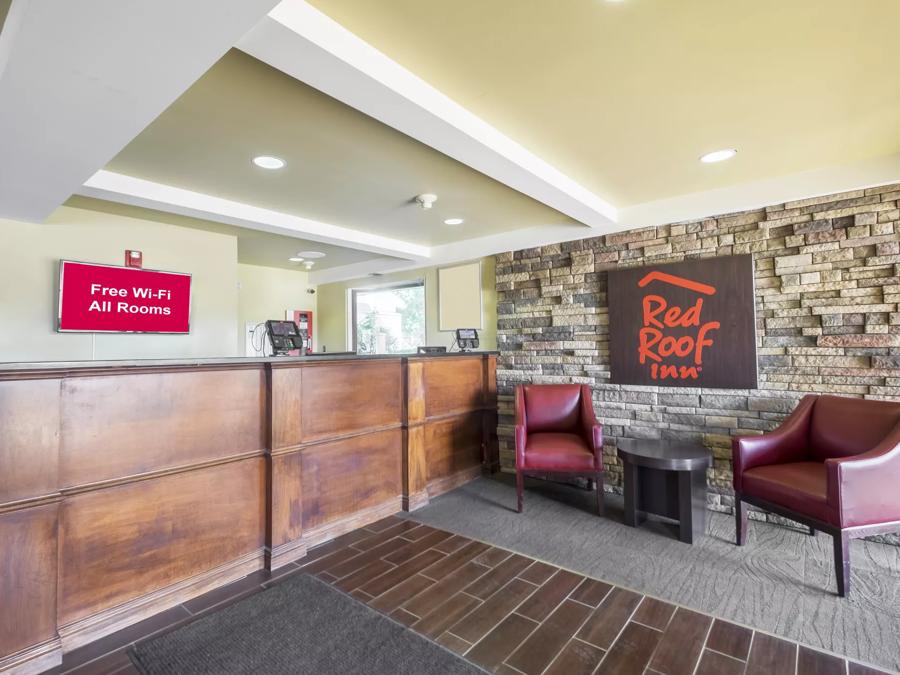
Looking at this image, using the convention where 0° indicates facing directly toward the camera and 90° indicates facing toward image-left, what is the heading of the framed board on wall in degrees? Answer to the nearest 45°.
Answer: approximately 45°

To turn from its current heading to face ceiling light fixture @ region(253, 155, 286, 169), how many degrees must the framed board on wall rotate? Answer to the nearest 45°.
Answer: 0° — it already faces it

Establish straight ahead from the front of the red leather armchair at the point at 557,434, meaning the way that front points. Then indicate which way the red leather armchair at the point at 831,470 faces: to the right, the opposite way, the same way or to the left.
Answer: to the right

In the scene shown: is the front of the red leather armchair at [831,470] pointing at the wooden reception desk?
yes

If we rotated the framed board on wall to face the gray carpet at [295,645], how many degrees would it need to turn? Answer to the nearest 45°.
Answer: approximately 45° to its left

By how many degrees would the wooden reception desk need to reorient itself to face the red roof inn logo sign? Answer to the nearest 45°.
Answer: approximately 45° to its left

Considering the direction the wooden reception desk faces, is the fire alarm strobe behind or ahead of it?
behind

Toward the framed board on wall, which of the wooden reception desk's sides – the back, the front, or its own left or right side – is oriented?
left
